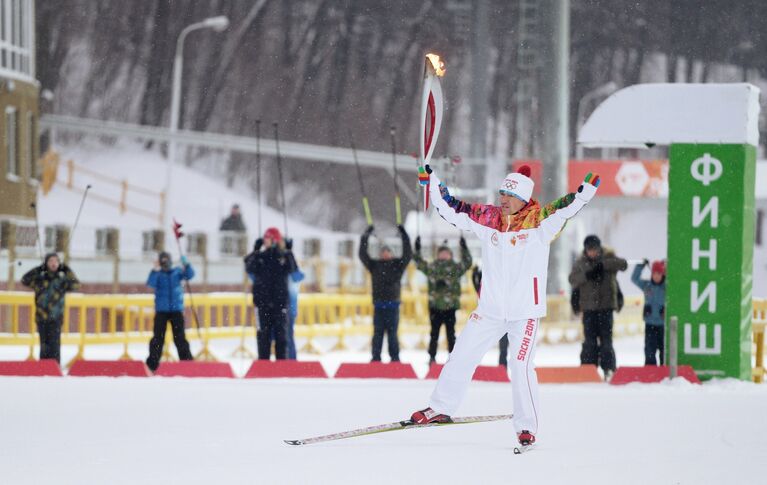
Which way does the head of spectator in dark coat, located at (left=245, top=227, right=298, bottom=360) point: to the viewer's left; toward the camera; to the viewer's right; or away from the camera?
toward the camera

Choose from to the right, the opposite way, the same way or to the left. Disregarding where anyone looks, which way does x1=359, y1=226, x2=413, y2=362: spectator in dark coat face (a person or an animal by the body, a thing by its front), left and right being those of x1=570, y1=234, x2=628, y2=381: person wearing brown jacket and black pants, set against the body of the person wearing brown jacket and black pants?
the same way

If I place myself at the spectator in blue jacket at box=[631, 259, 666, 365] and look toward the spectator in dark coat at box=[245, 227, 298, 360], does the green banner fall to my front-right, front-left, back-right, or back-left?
back-left

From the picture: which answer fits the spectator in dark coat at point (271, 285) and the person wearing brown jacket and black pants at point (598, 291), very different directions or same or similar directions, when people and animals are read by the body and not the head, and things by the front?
same or similar directions

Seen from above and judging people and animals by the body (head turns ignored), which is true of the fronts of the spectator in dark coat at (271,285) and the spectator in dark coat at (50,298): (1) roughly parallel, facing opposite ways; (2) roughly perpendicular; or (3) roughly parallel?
roughly parallel

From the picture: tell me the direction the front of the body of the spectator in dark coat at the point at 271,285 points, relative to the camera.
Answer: toward the camera

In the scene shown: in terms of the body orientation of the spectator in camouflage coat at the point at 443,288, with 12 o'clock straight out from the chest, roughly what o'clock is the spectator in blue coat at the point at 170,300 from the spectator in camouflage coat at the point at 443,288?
the spectator in blue coat at the point at 170,300 is roughly at 3 o'clock from the spectator in camouflage coat at the point at 443,288.

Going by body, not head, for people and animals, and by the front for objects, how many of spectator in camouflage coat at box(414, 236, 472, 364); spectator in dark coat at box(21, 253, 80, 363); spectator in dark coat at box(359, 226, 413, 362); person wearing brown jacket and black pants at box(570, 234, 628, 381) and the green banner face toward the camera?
5

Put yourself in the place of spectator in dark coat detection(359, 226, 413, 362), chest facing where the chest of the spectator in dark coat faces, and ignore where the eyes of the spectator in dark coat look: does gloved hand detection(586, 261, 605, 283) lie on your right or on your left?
on your left

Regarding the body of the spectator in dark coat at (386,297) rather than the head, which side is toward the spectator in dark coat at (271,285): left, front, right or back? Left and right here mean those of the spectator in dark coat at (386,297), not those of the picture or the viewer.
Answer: right

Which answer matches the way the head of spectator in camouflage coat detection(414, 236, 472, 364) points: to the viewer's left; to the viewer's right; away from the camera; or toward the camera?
toward the camera

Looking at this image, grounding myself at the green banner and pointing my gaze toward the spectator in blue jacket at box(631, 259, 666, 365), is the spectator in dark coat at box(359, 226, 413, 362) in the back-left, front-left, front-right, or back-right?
front-left

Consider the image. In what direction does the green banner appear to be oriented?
toward the camera

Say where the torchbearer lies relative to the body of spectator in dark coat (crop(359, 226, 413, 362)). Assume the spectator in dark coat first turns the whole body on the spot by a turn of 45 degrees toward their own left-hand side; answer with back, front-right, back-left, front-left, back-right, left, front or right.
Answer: front-right
